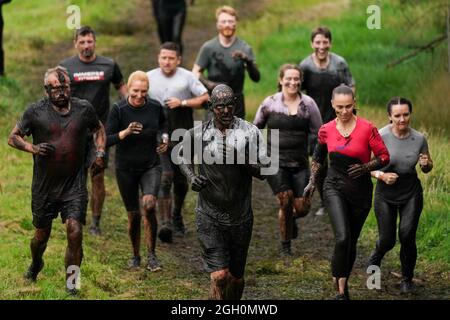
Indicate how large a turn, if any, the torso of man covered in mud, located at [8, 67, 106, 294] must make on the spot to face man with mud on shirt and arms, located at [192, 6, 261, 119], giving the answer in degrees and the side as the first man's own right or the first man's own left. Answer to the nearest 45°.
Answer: approximately 135° to the first man's own left

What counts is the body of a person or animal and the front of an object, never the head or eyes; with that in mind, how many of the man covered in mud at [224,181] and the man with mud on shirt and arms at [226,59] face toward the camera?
2

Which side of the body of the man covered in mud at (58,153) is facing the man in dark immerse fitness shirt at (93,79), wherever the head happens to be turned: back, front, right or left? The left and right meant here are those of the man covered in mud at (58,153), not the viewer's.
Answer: back

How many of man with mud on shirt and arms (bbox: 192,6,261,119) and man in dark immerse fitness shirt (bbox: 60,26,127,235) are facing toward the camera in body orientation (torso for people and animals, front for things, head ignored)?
2

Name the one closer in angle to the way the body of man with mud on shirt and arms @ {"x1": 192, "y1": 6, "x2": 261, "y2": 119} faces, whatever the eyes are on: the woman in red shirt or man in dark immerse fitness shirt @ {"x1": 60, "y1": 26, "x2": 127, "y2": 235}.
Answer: the woman in red shirt

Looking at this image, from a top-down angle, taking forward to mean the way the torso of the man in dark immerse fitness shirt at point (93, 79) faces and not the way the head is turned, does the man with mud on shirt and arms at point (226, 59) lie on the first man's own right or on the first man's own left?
on the first man's own left
